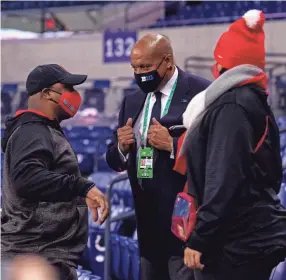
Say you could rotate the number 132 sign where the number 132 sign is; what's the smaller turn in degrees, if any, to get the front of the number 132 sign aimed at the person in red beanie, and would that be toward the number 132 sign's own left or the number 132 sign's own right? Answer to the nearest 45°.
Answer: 0° — it already faces them

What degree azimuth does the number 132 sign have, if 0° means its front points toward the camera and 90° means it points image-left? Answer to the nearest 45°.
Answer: approximately 0°

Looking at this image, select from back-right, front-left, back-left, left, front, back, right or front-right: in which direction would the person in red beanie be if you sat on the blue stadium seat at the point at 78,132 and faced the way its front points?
front

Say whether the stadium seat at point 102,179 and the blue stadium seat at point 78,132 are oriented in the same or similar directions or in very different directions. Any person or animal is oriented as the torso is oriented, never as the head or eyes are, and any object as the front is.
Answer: same or similar directions

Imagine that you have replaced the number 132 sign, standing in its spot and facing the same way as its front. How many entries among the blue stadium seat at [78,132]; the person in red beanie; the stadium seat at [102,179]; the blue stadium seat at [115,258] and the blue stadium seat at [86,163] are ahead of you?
5

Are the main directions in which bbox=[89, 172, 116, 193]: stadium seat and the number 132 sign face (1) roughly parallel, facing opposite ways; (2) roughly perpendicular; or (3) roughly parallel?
roughly parallel

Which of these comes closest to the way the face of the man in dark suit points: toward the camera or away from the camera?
toward the camera

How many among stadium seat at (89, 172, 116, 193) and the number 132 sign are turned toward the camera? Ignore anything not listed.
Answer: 2

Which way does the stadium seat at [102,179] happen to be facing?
toward the camera

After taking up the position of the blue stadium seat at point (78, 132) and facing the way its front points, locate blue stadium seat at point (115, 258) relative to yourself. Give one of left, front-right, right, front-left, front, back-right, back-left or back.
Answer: front

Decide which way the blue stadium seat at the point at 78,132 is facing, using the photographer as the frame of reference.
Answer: facing the viewer

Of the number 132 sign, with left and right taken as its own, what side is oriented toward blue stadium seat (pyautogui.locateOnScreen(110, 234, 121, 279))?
front

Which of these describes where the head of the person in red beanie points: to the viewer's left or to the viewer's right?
to the viewer's left

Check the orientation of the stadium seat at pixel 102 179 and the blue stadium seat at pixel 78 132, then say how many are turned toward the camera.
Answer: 2

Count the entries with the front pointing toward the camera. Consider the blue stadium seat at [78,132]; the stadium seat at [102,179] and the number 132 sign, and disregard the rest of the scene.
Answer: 3

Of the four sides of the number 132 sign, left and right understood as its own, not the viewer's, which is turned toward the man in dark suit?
front

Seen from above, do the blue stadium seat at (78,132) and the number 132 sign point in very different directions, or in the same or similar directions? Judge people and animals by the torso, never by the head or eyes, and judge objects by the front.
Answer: same or similar directions

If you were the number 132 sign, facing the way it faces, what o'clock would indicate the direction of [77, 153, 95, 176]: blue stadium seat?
The blue stadium seat is roughly at 12 o'clock from the number 132 sign.

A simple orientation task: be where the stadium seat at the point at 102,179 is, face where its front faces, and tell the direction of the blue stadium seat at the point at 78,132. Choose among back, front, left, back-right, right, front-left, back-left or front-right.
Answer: back
